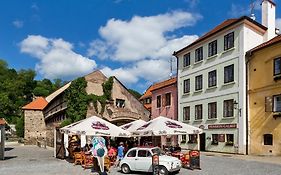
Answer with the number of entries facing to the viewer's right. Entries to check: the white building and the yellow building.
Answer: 0

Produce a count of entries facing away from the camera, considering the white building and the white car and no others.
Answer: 0

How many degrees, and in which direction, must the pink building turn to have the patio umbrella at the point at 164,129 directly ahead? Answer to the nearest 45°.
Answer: approximately 45° to its left

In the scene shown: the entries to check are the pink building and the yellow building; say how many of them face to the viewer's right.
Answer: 0

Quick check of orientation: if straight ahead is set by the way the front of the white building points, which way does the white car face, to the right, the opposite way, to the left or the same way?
to the left

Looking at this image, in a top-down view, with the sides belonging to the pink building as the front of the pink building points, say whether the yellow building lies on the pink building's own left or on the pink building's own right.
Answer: on the pink building's own left

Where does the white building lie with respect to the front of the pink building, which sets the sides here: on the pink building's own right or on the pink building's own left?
on the pink building's own left
